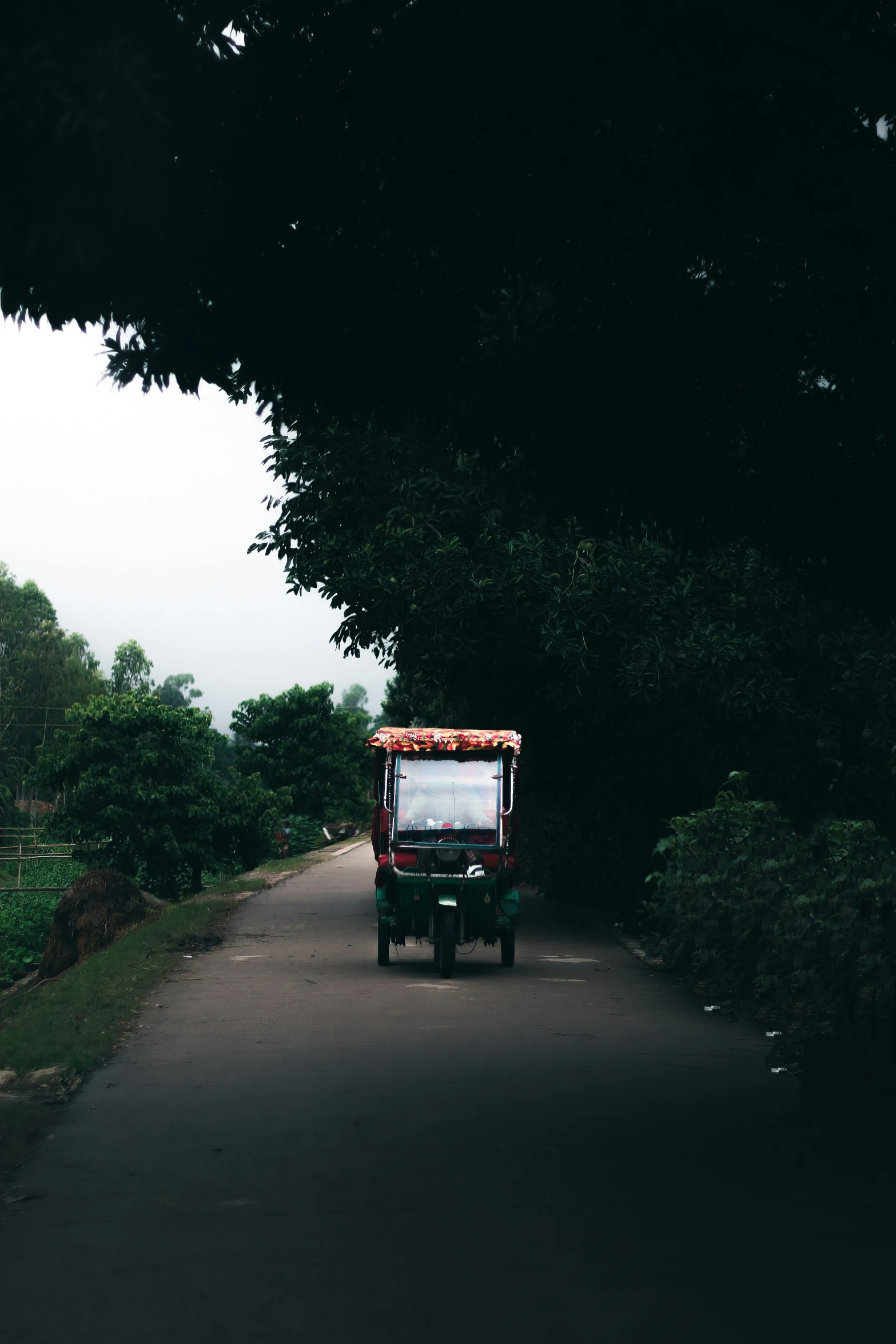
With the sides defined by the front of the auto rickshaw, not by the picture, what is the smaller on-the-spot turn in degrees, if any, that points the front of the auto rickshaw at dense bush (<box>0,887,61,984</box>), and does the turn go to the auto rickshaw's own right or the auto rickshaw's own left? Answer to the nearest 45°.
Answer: approximately 135° to the auto rickshaw's own right

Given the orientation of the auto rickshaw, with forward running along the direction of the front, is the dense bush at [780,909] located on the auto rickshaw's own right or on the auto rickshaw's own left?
on the auto rickshaw's own left

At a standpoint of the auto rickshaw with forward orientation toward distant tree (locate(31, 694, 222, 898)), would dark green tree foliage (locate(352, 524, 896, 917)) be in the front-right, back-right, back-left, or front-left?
front-right

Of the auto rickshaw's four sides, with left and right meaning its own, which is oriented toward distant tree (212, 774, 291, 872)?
back

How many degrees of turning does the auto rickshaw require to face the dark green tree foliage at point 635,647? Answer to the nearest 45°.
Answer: approximately 135° to its left

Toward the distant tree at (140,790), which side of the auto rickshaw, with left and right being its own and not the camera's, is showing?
back

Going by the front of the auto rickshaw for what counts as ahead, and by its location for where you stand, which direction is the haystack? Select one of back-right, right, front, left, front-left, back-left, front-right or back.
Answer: back-right

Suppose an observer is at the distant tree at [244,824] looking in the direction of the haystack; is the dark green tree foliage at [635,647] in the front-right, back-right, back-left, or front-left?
front-left

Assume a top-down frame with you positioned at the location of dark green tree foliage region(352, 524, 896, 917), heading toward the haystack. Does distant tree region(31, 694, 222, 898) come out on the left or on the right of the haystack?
right

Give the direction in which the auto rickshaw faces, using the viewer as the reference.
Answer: facing the viewer

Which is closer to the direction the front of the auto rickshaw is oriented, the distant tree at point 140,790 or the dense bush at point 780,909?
the dense bush
